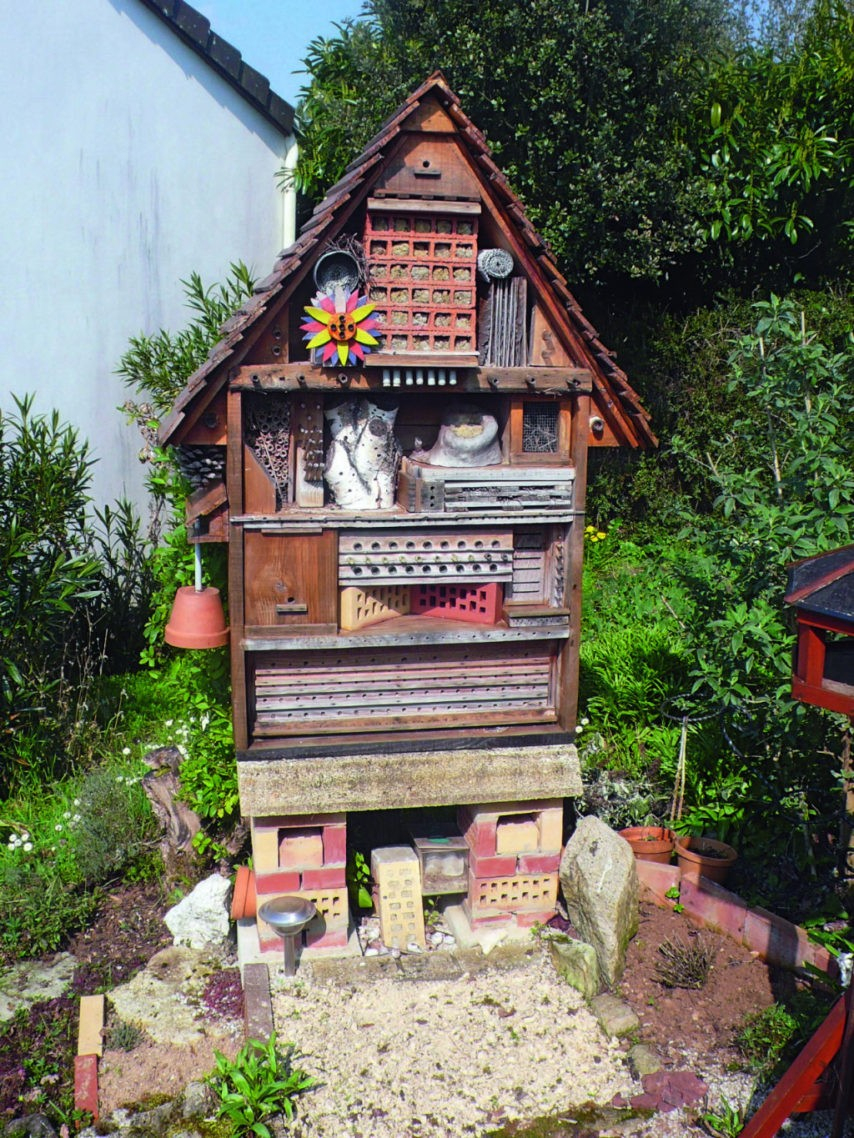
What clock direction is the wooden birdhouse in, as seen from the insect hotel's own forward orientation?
The wooden birdhouse is roughly at 11 o'clock from the insect hotel.

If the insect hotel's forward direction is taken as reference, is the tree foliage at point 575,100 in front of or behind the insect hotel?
behind

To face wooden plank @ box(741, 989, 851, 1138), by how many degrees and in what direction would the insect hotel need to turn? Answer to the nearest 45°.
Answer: approximately 45° to its left

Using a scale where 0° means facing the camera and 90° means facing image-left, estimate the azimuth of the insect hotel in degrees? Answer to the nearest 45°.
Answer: approximately 0°
